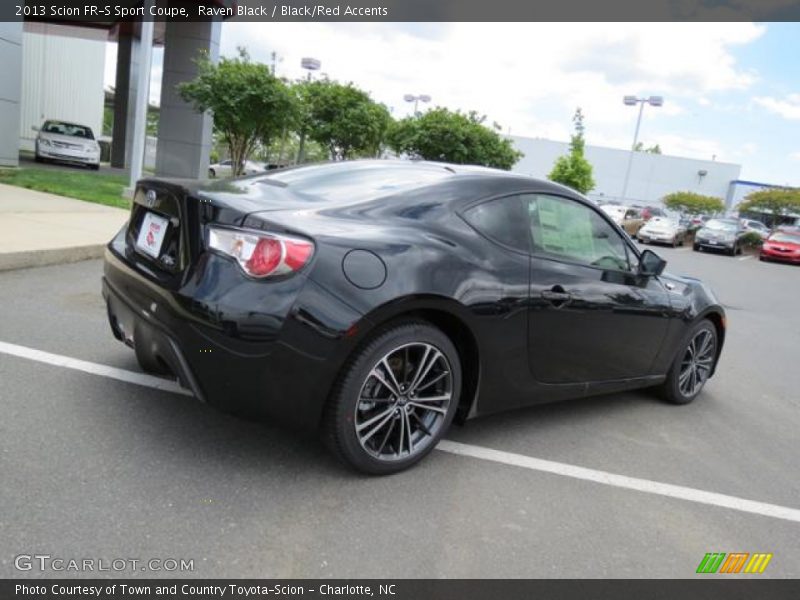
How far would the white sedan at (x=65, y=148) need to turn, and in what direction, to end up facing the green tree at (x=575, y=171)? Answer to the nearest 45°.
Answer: approximately 90° to its left

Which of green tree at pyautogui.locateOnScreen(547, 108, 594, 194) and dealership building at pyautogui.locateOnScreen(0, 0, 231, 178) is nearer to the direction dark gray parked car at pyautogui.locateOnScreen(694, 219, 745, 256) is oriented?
the dealership building

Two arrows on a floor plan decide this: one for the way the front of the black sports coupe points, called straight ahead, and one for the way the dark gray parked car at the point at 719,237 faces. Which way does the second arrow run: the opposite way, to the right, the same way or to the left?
the opposite way

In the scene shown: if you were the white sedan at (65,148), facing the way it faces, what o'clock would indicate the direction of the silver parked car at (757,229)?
The silver parked car is roughly at 9 o'clock from the white sedan.

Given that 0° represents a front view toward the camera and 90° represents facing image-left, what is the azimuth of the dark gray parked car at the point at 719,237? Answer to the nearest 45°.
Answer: approximately 45°

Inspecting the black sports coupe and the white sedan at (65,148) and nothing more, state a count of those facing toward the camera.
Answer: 1

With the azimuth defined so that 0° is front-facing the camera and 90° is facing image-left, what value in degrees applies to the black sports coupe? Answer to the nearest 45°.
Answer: approximately 225°
